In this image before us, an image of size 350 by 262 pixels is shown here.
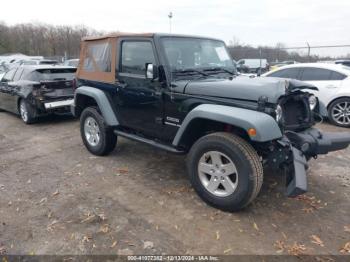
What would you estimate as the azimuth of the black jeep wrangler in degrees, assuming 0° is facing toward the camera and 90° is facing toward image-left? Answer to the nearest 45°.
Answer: approximately 315°

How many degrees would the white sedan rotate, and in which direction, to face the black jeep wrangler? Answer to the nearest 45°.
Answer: approximately 90° to its left

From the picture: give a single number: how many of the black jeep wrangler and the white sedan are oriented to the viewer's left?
1

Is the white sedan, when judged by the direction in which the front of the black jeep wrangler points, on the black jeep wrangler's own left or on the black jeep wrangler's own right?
on the black jeep wrangler's own left

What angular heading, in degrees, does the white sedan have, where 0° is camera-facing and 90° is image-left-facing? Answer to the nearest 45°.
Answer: approximately 90°

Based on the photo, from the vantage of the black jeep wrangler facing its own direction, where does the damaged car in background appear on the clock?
The damaged car in background is roughly at 6 o'clock from the black jeep wrangler.

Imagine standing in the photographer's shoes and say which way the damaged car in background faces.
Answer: facing away from the viewer and to the left of the viewer
